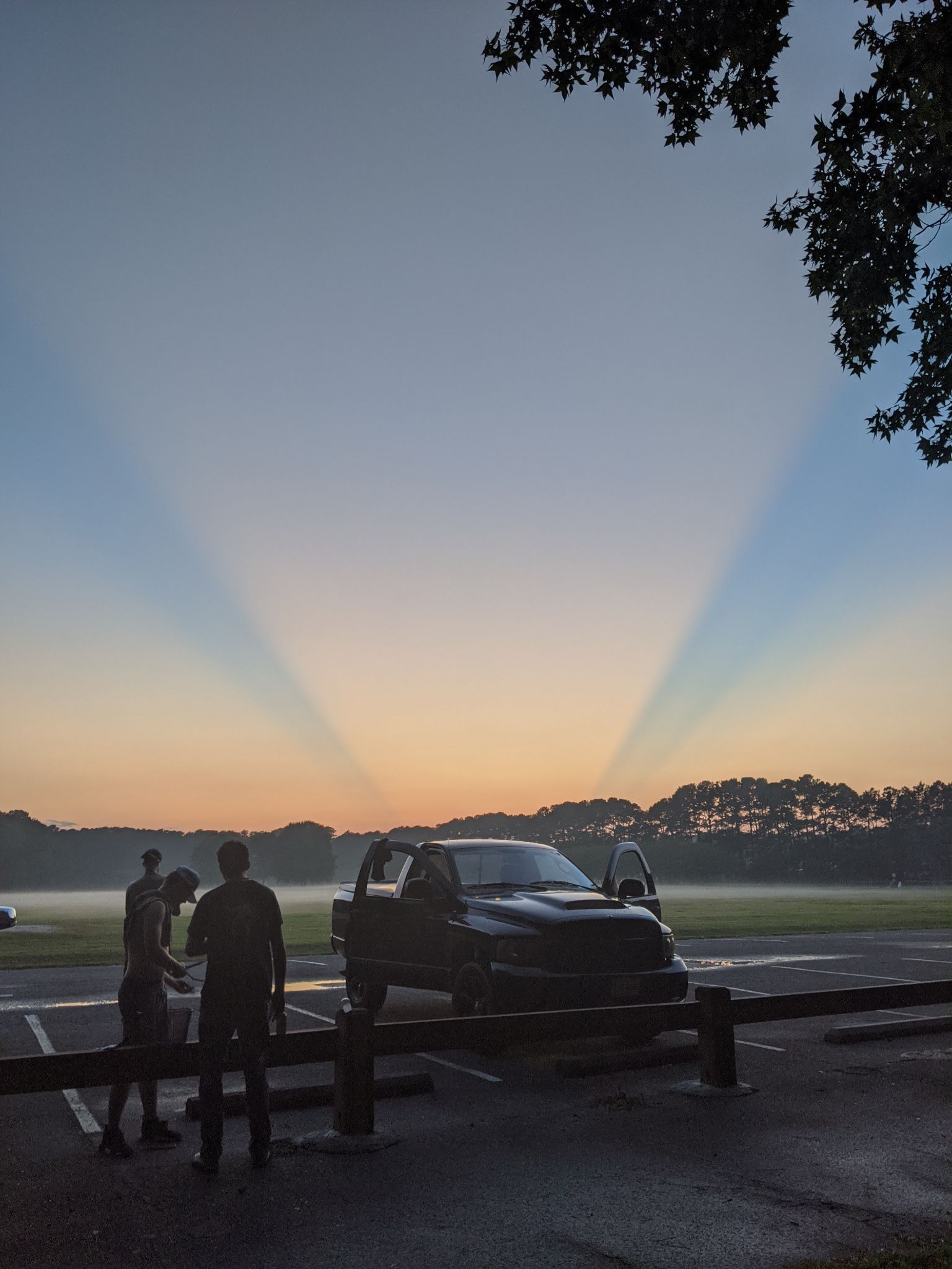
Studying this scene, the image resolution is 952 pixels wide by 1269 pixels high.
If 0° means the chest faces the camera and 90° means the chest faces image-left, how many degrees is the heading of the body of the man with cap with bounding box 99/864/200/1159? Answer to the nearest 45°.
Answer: approximately 270°

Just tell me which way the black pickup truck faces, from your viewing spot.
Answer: facing the viewer and to the right of the viewer

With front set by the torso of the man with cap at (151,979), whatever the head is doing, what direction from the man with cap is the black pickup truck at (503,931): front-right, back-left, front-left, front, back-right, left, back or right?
front-left

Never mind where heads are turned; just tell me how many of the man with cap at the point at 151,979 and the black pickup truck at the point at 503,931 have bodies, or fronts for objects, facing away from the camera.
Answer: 0

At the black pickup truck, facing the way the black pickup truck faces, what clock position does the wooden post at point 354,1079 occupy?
The wooden post is roughly at 2 o'clock from the black pickup truck.

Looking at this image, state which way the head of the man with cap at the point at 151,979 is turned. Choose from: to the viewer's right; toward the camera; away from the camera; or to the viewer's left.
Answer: to the viewer's right

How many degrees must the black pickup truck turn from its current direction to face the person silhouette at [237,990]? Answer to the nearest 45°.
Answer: approximately 45° to its right

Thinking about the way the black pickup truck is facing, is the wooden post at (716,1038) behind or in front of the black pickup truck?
in front

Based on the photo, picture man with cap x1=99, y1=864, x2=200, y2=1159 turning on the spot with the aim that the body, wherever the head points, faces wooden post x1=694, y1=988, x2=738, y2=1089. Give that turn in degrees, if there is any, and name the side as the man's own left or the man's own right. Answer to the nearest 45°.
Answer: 0° — they already face it
